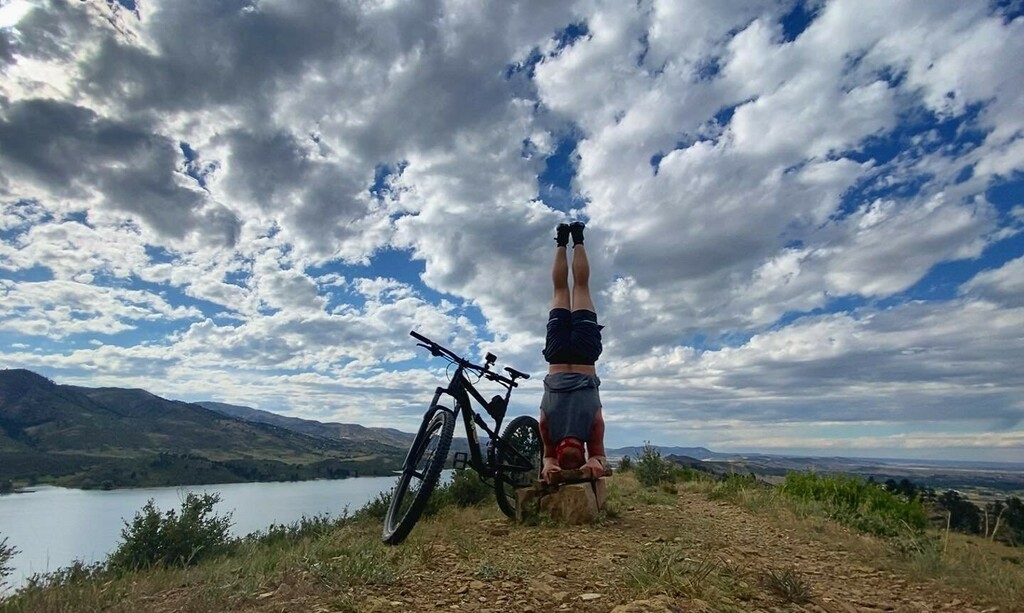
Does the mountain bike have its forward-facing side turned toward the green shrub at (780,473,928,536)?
no

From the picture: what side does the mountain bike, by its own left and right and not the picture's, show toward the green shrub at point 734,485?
back

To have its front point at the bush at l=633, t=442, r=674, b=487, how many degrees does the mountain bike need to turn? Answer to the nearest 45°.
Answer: approximately 180°

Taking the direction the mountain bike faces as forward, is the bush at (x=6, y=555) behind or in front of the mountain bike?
in front

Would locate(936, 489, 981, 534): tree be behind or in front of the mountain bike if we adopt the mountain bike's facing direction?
behind

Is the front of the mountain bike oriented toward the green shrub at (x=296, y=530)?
no

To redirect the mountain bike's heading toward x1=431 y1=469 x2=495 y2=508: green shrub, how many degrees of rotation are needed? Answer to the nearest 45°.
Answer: approximately 135° to its right

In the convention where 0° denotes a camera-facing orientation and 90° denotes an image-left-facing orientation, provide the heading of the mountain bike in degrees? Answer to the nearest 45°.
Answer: approximately 45°

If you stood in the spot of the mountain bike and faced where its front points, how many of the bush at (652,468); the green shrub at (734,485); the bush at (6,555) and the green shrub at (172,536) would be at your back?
2

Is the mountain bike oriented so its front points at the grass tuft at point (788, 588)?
no

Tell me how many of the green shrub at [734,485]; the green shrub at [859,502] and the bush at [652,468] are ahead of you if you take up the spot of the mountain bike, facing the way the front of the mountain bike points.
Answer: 0

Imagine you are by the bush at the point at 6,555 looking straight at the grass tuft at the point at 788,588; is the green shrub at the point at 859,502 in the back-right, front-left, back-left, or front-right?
front-left

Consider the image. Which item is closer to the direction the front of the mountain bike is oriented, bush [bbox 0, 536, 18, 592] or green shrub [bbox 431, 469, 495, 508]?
the bush

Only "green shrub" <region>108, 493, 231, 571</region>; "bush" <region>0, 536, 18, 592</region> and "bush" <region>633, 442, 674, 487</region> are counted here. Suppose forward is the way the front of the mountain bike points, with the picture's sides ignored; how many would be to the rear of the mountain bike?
1

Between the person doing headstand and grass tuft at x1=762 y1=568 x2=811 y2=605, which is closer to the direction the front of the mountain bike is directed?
the grass tuft
